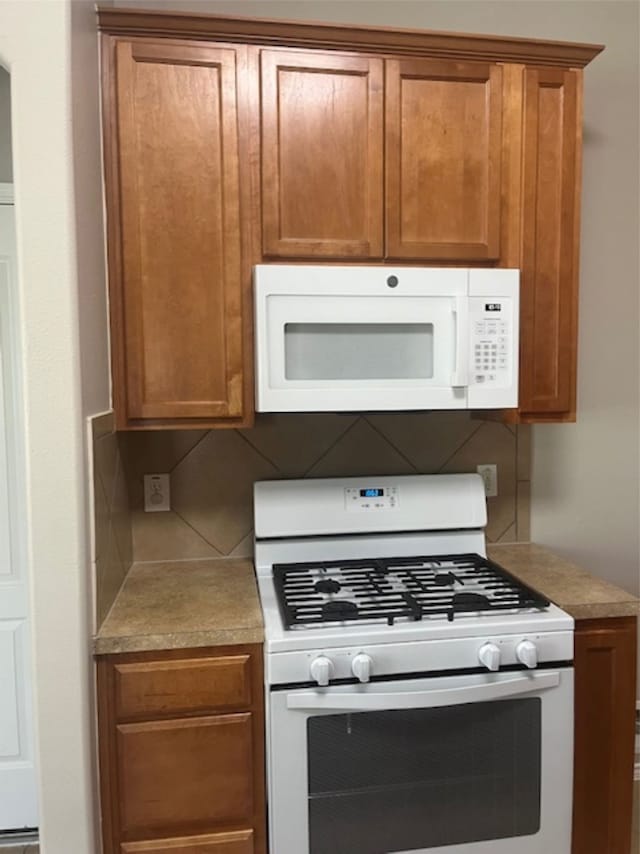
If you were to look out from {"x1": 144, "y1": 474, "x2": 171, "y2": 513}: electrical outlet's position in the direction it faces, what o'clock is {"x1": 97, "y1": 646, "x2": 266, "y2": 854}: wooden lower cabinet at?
The wooden lower cabinet is roughly at 12 o'clock from the electrical outlet.

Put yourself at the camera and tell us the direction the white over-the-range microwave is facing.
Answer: facing the viewer

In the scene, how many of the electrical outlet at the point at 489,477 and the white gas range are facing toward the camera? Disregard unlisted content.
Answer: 2

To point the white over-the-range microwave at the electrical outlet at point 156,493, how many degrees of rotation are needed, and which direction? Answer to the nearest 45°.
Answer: approximately 90° to its right

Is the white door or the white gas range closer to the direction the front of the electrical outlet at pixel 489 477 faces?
the white gas range

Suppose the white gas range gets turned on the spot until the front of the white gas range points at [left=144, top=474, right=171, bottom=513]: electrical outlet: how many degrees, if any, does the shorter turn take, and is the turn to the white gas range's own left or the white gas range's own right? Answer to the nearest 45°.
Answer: approximately 135° to the white gas range's own right

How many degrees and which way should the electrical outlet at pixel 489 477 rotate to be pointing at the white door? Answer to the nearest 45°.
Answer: approximately 90° to its right

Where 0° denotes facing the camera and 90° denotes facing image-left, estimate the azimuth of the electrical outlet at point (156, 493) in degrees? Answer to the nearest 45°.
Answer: approximately 0°

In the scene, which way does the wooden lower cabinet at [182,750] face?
toward the camera
